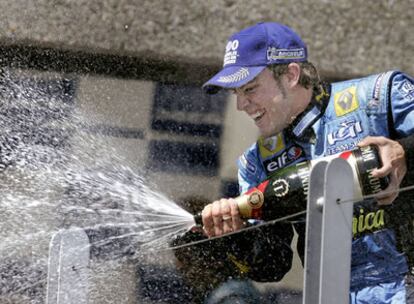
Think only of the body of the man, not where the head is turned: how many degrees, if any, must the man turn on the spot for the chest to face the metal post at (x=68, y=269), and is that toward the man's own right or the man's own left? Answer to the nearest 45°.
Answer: approximately 45° to the man's own right

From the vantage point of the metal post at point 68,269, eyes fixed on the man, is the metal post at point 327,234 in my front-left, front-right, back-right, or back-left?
front-right

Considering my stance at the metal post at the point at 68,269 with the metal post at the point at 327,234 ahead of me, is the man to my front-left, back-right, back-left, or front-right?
front-left

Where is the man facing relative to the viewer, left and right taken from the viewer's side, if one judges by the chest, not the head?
facing the viewer and to the left of the viewer
